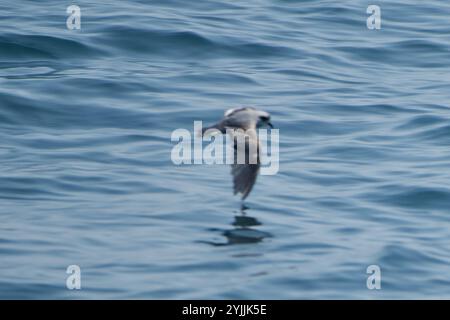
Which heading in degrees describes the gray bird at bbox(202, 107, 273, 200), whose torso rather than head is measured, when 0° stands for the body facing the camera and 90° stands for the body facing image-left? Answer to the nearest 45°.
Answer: approximately 270°
